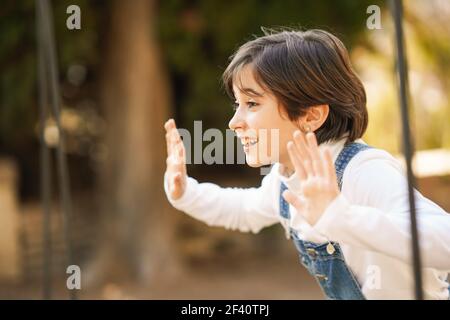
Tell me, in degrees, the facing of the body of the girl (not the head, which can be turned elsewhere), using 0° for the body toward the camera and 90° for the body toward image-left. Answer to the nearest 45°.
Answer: approximately 45°

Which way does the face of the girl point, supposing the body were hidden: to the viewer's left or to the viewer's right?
to the viewer's left
